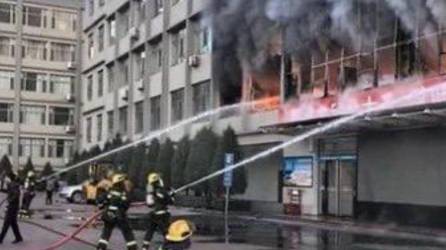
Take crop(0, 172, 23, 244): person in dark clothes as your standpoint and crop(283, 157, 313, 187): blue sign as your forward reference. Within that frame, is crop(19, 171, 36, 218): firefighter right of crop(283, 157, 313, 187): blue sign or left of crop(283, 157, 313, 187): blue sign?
left

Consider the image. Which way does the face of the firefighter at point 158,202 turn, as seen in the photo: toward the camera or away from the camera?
away from the camera

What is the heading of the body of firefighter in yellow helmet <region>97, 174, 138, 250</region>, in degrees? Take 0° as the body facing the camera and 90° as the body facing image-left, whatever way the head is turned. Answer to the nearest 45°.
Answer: approximately 180°

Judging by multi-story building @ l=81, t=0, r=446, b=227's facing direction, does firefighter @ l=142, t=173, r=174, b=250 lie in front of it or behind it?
in front

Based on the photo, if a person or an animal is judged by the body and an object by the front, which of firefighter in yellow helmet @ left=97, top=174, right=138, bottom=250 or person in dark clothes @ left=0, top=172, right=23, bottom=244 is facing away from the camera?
the firefighter in yellow helmet

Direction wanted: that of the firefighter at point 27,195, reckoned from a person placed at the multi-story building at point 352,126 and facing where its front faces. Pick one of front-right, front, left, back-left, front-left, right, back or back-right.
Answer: front-right
